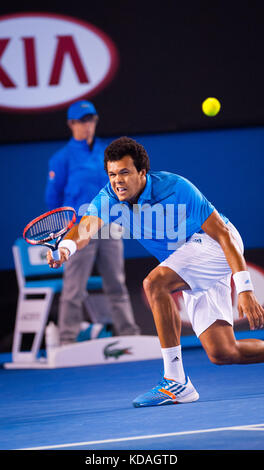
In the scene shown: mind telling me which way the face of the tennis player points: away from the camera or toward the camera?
toward the camera

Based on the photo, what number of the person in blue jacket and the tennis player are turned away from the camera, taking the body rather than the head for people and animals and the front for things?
0

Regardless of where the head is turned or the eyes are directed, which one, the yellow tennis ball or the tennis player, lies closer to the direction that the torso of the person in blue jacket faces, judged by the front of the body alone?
the tennis player

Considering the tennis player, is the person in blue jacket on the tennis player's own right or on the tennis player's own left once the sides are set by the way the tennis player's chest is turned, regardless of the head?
on the tennis player's own right

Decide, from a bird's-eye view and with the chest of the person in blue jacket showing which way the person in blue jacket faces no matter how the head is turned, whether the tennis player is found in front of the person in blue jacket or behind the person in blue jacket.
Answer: in front

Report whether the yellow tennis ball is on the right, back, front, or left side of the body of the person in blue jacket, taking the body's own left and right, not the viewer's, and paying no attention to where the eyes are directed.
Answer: front

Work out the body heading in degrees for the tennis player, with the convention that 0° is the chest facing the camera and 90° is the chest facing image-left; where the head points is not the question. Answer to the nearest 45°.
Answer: approximately 45°

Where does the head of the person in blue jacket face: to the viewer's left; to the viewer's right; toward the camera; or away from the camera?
toward the camera
